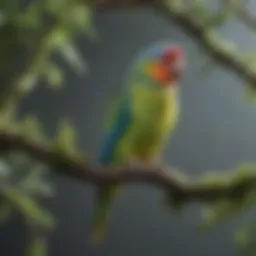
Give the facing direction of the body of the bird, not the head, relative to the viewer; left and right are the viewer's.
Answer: facing the viewer and to the right of the viewer
